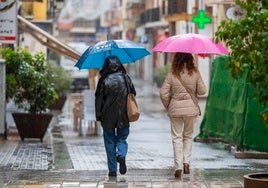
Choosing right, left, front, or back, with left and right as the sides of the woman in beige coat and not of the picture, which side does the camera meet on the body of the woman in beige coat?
back

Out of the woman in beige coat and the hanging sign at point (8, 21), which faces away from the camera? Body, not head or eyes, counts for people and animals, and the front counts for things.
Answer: the woman in beige coat

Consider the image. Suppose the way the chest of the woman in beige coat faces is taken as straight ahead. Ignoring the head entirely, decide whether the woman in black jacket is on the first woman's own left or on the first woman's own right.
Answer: on the first woman's own left

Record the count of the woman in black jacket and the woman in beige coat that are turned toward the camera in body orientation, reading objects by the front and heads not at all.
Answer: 0

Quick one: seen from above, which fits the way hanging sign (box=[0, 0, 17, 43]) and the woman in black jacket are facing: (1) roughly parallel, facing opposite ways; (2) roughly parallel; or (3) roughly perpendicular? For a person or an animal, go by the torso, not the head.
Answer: roughly parallel, facing opposite ways

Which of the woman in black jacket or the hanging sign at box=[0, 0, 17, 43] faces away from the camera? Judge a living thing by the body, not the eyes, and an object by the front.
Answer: the woman in black jacket

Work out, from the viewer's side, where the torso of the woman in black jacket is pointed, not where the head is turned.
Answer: away from the camera

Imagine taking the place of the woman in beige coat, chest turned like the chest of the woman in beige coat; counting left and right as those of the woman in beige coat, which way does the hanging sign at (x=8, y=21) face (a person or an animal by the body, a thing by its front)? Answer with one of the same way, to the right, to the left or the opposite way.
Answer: the opposite way

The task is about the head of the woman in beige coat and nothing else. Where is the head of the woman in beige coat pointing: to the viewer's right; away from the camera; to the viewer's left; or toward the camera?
away from the camera

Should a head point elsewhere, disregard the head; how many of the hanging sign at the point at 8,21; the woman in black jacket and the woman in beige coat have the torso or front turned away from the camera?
2

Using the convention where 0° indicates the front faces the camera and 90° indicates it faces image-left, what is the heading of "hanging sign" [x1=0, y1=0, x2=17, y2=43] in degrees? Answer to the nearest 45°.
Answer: approximately 0°
